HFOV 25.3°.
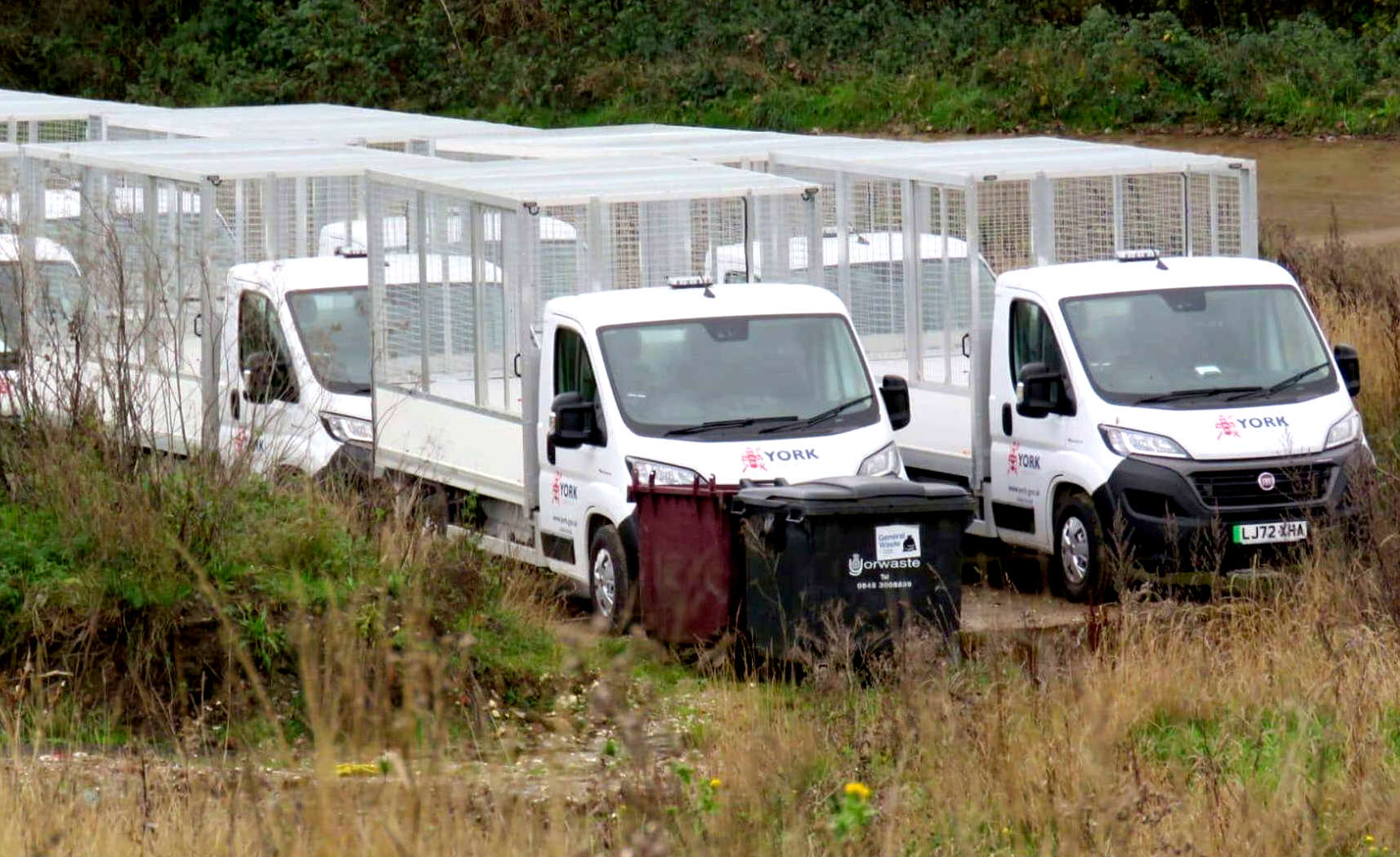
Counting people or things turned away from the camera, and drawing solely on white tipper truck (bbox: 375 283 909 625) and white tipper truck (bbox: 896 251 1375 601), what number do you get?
0

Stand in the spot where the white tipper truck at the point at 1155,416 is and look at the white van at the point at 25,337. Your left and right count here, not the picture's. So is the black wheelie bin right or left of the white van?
left

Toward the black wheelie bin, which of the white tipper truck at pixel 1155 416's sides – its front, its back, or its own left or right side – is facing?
right

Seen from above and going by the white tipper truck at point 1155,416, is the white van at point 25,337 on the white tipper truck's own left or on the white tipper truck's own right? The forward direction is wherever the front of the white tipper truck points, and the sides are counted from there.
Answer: on the white tipper truck's own right

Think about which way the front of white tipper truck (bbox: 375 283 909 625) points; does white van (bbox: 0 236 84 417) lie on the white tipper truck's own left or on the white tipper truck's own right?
on the white tipper truck's own right

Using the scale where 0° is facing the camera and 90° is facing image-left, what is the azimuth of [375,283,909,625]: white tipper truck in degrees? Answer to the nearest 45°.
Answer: approximately 315°

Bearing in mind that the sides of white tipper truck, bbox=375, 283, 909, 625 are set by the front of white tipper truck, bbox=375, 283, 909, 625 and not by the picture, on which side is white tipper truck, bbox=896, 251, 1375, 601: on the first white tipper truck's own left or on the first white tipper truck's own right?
on the first white tipper truck's own left

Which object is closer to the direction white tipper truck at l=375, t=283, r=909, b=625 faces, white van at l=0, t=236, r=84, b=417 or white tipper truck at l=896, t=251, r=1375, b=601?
the white tipper truck

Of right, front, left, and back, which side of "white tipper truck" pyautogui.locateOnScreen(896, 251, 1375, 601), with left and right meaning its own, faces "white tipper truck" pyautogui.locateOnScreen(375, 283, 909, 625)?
right
